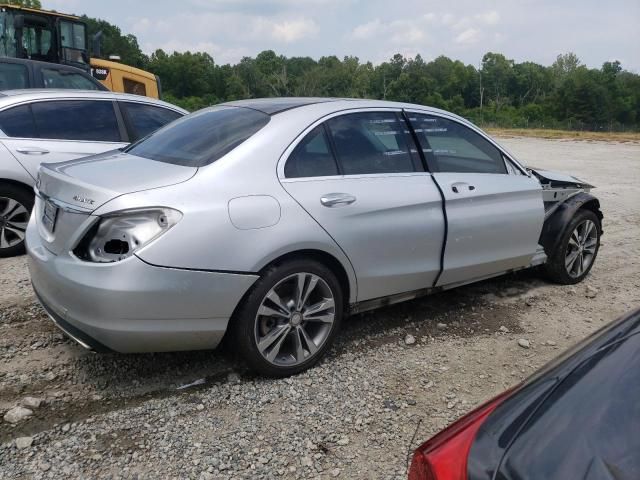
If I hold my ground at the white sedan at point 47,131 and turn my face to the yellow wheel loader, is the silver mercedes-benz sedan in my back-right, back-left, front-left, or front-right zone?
back-right

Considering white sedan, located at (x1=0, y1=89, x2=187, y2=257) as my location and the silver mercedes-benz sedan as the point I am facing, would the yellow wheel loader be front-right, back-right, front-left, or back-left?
back-left

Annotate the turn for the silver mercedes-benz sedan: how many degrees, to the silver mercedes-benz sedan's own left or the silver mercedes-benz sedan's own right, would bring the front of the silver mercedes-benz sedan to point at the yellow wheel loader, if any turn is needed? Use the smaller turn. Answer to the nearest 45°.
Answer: approximately 90° to the silver mercedes-benz sedan's own left

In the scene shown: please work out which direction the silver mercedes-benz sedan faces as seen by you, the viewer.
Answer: facing away from the viewer and to the right of the viewer

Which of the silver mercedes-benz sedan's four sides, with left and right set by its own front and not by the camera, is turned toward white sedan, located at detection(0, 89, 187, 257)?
left
